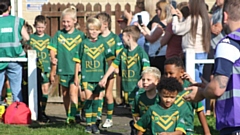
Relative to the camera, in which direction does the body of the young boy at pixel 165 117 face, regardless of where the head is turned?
toward the camera

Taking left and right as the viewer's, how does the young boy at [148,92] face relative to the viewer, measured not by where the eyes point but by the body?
facing the viewer and to the left of the viewer

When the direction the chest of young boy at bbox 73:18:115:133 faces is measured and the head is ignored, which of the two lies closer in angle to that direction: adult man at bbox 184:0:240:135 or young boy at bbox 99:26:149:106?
the adult man

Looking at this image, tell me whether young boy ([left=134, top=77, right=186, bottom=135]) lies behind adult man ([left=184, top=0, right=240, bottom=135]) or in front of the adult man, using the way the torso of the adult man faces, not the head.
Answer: in front

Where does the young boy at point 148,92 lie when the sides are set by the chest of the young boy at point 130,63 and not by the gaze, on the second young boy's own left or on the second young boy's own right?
on the second young boy's own left

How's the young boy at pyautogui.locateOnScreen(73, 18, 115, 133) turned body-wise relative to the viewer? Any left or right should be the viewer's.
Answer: facing the viewer

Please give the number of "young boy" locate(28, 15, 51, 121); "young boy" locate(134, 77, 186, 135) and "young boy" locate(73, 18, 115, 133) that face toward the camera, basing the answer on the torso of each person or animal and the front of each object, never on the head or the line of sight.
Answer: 3

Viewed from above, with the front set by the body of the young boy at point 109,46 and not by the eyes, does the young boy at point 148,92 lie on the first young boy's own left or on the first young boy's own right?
on the first young boy's own left

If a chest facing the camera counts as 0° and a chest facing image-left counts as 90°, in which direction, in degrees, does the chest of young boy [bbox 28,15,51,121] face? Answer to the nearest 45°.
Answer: approximately 0°

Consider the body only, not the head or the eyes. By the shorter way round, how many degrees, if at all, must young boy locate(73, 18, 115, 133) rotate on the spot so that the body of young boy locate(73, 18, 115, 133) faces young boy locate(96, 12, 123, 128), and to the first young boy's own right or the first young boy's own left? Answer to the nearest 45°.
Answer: approximately 135° to the first young boy's own left
